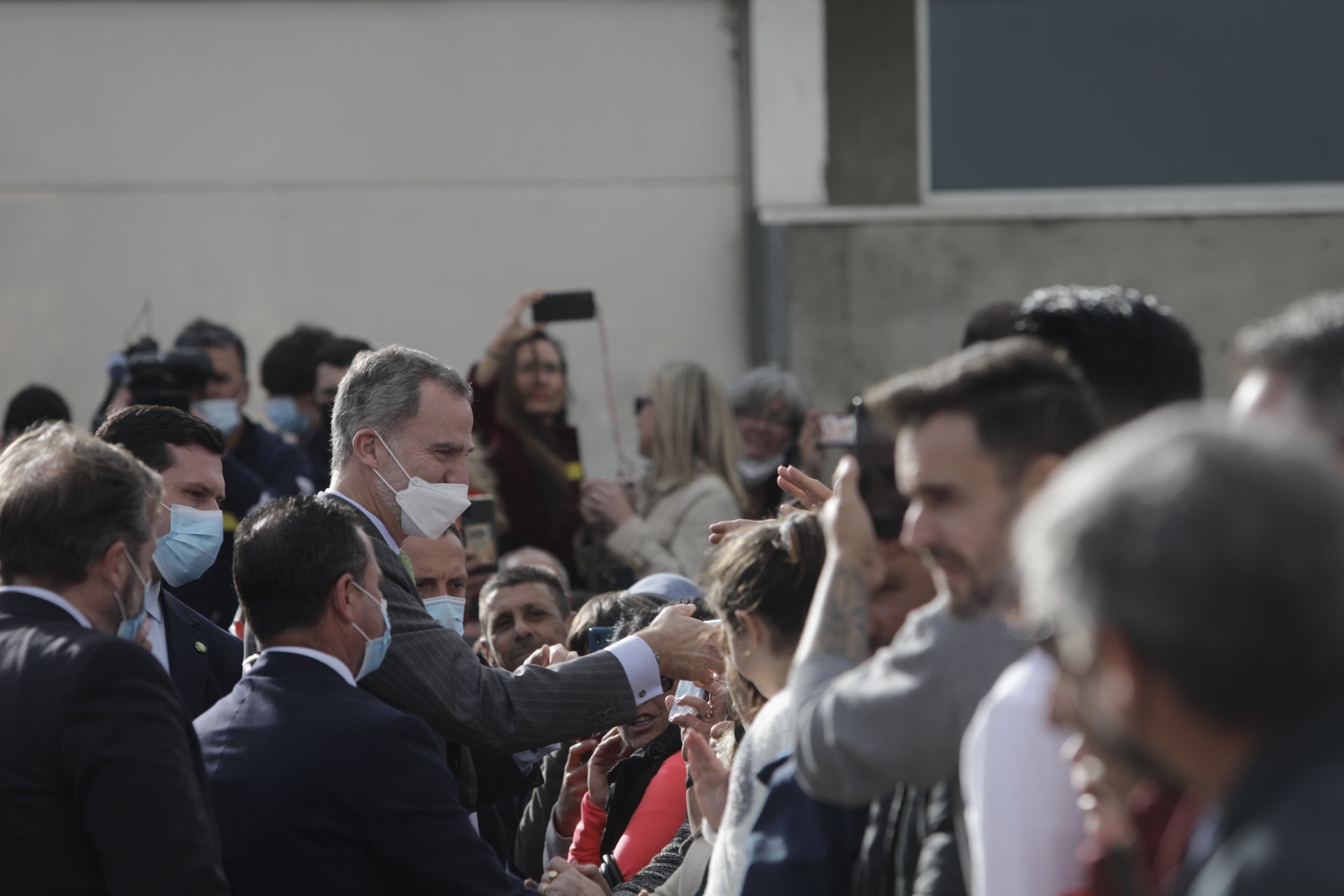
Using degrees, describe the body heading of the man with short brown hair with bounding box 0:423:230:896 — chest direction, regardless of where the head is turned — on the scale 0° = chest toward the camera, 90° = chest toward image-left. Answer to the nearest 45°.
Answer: approximately 225°

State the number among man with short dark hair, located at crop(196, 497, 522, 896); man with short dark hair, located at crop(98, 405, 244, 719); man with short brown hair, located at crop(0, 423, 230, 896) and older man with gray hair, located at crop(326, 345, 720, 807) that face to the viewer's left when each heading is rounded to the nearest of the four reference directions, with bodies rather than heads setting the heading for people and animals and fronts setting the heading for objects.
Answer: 0

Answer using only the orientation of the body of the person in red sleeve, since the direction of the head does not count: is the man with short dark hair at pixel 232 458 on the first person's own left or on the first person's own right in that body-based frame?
on the first person's own right

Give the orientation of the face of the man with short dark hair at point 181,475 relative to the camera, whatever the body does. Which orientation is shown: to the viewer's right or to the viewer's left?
to the viewer's right

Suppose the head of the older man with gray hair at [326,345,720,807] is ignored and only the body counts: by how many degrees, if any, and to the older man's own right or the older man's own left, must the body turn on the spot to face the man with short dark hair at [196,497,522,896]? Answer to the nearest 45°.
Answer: approximately 90° to the older man's own right

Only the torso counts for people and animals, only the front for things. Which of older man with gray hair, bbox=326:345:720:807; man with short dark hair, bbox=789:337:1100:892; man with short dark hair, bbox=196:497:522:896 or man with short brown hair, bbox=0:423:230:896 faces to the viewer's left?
man with short dark hair, bbox=789:337:1100:892

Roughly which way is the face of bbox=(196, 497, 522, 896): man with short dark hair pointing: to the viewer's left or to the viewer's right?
to the viewer's right

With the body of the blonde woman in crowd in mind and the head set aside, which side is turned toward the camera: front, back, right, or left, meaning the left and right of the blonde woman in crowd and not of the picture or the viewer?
left

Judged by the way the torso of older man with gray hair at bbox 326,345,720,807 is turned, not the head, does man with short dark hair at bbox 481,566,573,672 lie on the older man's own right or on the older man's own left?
on the older man's own left

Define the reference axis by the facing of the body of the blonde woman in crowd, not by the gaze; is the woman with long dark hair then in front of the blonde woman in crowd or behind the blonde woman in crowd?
in front

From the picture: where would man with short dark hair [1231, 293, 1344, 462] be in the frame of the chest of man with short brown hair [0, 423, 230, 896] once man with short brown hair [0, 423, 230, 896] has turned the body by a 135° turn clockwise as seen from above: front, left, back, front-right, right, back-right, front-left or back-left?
front-left

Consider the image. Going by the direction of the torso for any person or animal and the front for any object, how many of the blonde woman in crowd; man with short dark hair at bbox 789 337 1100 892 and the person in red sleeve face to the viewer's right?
0

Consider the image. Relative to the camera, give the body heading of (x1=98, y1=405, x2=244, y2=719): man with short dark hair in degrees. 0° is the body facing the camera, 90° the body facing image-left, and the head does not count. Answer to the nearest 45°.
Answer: approximately 315°

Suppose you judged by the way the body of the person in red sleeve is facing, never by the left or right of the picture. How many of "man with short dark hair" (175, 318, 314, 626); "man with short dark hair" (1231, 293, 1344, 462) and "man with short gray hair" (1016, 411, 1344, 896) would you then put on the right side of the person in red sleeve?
1

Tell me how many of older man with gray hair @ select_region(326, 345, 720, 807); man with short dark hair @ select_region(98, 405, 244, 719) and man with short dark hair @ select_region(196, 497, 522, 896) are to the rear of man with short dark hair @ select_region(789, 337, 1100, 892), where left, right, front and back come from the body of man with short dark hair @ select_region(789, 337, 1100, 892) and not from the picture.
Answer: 0

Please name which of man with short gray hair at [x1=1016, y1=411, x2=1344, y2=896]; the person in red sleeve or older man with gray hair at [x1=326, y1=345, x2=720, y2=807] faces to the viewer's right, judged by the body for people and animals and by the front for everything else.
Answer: the older man with gray hair

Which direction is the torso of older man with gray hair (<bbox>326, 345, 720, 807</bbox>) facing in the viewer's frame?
to the viewer's right
